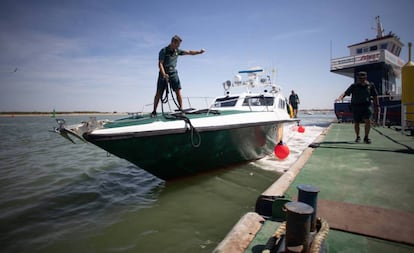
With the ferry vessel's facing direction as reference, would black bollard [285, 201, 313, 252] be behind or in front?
in front

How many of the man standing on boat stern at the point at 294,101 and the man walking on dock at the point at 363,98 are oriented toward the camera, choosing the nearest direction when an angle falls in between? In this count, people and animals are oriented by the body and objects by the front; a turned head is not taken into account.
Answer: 2

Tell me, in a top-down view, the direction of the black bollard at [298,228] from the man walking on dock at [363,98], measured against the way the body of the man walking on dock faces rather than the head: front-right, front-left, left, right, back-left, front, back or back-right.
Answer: front

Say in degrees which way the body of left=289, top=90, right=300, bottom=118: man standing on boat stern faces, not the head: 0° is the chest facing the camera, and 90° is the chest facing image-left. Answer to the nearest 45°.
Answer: approximately 0°

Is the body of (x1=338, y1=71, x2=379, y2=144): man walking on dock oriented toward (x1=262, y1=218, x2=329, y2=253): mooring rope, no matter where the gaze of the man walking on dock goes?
yes

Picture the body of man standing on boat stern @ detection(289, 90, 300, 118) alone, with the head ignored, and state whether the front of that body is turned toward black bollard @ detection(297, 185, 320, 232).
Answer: yes

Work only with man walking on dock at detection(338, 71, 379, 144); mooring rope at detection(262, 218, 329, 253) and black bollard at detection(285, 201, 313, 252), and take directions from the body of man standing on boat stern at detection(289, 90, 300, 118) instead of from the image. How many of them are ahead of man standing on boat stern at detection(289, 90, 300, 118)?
3

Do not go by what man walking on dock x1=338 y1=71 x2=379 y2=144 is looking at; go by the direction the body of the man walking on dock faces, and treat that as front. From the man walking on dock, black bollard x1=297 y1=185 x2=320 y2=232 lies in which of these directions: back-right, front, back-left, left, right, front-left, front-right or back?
front

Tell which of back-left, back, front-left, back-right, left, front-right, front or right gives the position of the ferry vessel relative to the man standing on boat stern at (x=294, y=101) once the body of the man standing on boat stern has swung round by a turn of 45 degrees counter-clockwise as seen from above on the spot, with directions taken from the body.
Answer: left

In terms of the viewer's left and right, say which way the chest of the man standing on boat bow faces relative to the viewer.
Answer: facing the viewer and to the right of the viewer

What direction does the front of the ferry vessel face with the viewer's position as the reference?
facing the viewer and to the left of the viewer
